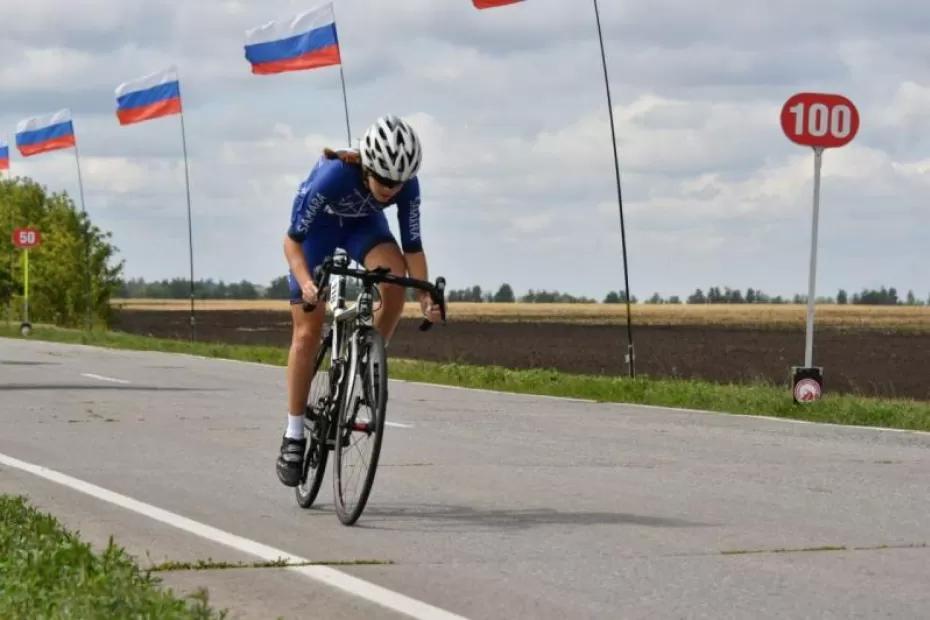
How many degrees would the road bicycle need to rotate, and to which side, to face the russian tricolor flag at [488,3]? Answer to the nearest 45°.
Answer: approximately 180°

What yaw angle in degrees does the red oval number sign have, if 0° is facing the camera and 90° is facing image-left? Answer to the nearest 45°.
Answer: approximately 0°

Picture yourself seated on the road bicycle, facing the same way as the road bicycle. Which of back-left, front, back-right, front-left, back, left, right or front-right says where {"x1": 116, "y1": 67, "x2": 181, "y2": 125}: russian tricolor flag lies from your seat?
back

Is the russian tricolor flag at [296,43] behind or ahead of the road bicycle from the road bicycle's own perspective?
behind

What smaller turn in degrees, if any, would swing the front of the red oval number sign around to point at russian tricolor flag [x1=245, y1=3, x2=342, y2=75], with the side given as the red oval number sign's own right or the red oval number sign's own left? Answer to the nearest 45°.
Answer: approximately 135° to the red oval number sign's own right

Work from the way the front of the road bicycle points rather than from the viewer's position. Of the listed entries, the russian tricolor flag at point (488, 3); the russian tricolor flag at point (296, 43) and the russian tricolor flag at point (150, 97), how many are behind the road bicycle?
3

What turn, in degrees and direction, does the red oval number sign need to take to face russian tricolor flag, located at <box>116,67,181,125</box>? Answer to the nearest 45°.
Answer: approximately 135° to its right

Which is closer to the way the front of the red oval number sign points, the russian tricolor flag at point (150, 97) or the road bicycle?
the road bicycle

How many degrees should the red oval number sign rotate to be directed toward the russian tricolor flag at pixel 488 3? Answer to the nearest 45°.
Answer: approximately 135° to its right
